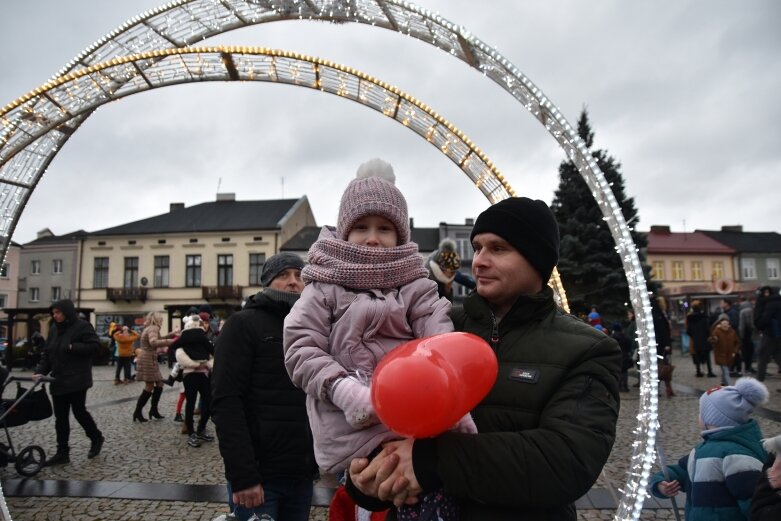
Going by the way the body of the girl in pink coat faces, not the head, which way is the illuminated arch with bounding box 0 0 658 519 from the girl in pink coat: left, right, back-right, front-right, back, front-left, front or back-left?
back

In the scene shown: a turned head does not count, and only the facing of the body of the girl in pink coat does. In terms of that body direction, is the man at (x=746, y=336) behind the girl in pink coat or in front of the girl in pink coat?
behind

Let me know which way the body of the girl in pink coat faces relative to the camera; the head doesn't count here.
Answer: toward the camera

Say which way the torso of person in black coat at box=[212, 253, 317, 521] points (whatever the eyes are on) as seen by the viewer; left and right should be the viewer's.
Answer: facing the viewer and to the right of the viewer

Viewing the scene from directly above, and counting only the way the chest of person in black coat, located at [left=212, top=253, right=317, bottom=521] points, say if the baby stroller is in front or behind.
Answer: behind

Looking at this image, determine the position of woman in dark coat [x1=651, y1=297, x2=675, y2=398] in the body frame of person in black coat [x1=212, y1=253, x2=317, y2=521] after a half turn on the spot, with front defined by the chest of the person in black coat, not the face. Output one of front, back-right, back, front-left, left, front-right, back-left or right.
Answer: right

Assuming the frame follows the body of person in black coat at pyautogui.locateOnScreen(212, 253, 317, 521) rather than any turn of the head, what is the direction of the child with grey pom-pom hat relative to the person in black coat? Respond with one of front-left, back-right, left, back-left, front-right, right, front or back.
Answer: front-left

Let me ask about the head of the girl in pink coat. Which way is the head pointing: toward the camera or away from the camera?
toward the camera

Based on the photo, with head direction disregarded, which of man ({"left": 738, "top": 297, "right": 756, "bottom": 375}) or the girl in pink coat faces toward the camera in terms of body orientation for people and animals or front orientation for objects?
the girl in pink coat

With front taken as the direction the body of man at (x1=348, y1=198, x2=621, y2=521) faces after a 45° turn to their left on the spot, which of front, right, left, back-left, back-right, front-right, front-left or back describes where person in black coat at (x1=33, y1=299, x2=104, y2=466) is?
back-right

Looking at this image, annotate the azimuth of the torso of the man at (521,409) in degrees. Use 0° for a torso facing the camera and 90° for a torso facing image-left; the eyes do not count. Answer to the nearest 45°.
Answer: approximately 45°
